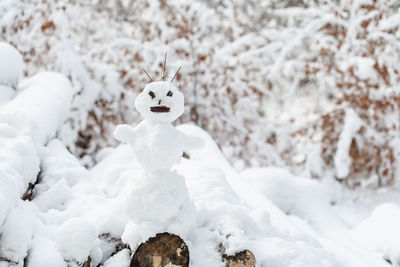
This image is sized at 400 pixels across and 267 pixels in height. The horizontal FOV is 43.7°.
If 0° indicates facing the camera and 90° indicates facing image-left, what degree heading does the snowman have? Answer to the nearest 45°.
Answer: approximately 0°

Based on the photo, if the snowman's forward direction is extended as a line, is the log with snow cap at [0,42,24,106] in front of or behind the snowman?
behind
